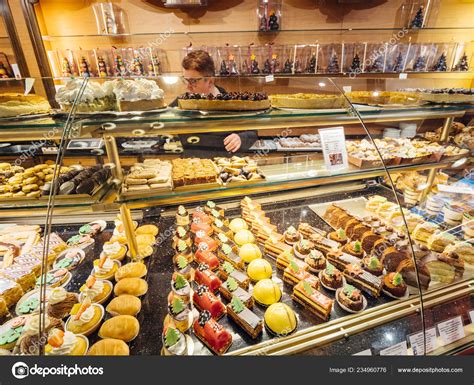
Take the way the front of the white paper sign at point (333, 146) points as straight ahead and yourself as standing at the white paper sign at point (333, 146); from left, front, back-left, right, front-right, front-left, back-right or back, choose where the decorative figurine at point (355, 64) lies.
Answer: back

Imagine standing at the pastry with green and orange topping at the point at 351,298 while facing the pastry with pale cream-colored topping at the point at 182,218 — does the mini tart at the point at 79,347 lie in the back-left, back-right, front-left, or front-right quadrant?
front-left

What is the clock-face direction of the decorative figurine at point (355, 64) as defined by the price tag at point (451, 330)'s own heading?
The decorative figurine is roughly at 5 o'clock from the price tag.

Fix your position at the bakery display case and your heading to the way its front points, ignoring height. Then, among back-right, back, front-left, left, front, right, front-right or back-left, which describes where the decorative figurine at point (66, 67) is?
back-right

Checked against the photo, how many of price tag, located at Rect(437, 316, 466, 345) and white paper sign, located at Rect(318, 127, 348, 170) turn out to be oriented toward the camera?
2

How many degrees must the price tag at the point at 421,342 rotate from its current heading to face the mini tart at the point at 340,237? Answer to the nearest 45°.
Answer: approximately 135° to its right

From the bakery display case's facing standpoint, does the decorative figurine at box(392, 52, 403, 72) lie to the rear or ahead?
to the rear

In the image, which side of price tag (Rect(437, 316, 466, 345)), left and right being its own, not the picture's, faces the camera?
front

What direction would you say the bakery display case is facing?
toward the camera

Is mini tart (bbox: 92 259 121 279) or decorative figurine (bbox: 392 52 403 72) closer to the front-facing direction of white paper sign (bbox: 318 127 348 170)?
the mini tart

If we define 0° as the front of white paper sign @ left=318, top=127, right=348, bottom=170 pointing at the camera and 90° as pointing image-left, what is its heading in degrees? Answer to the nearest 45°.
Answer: approximately 0°

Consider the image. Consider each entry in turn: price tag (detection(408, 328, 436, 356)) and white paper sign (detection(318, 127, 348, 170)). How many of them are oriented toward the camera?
2

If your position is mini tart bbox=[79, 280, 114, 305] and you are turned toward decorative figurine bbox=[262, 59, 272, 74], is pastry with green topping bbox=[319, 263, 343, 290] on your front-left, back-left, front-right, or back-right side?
front-right

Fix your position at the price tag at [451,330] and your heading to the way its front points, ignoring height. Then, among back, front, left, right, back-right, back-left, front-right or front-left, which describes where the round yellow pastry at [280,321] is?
front-right

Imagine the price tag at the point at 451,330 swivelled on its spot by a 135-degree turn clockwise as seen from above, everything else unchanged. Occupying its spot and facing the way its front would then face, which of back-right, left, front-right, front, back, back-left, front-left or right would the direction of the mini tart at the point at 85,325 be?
left

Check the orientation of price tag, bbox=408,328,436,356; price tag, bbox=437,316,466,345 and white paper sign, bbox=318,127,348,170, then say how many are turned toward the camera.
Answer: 3

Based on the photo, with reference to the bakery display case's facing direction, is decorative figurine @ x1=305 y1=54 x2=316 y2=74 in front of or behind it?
behind
